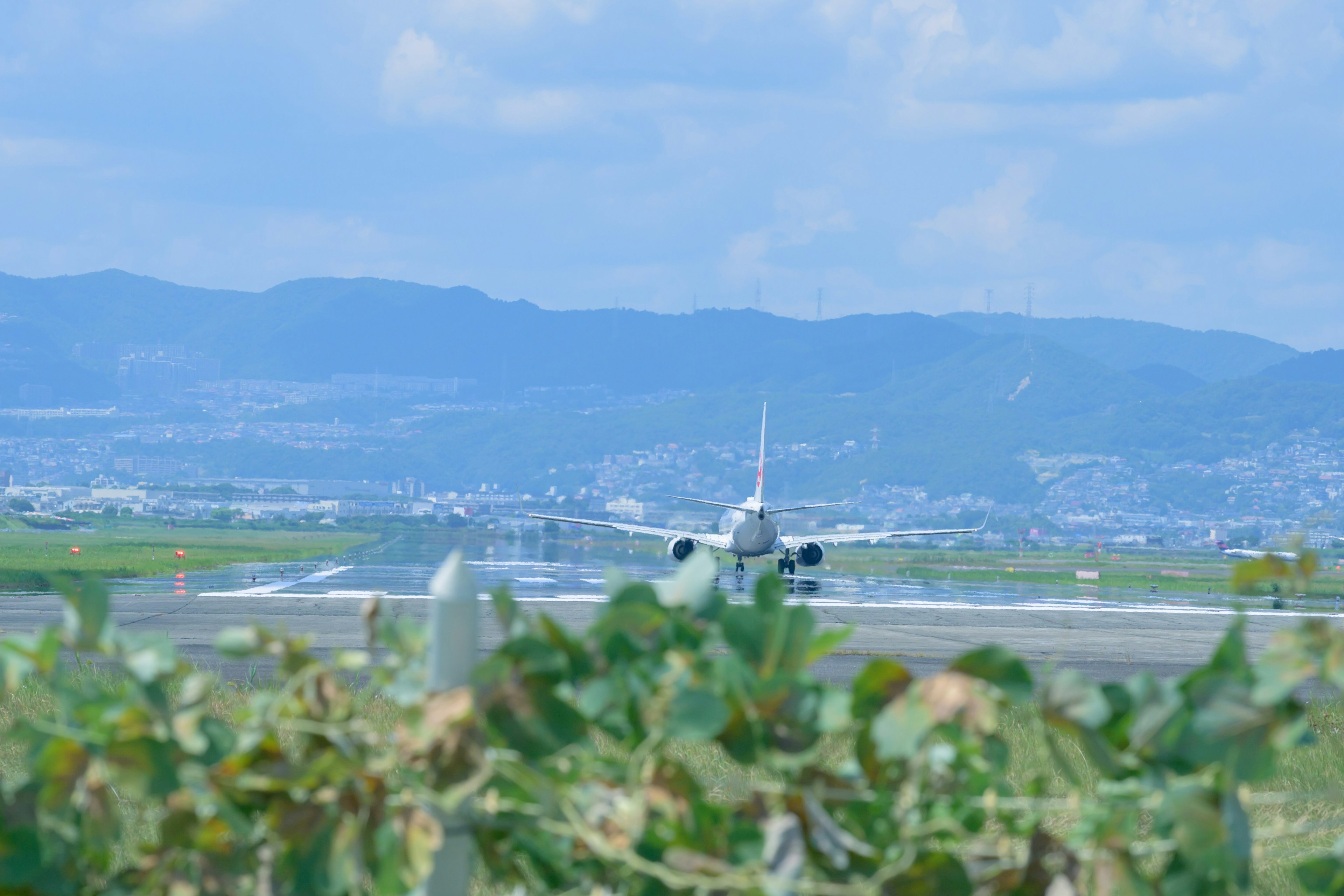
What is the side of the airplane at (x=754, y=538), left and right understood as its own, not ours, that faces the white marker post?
back

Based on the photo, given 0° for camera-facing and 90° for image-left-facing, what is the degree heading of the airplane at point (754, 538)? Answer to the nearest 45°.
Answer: approximately 180°
